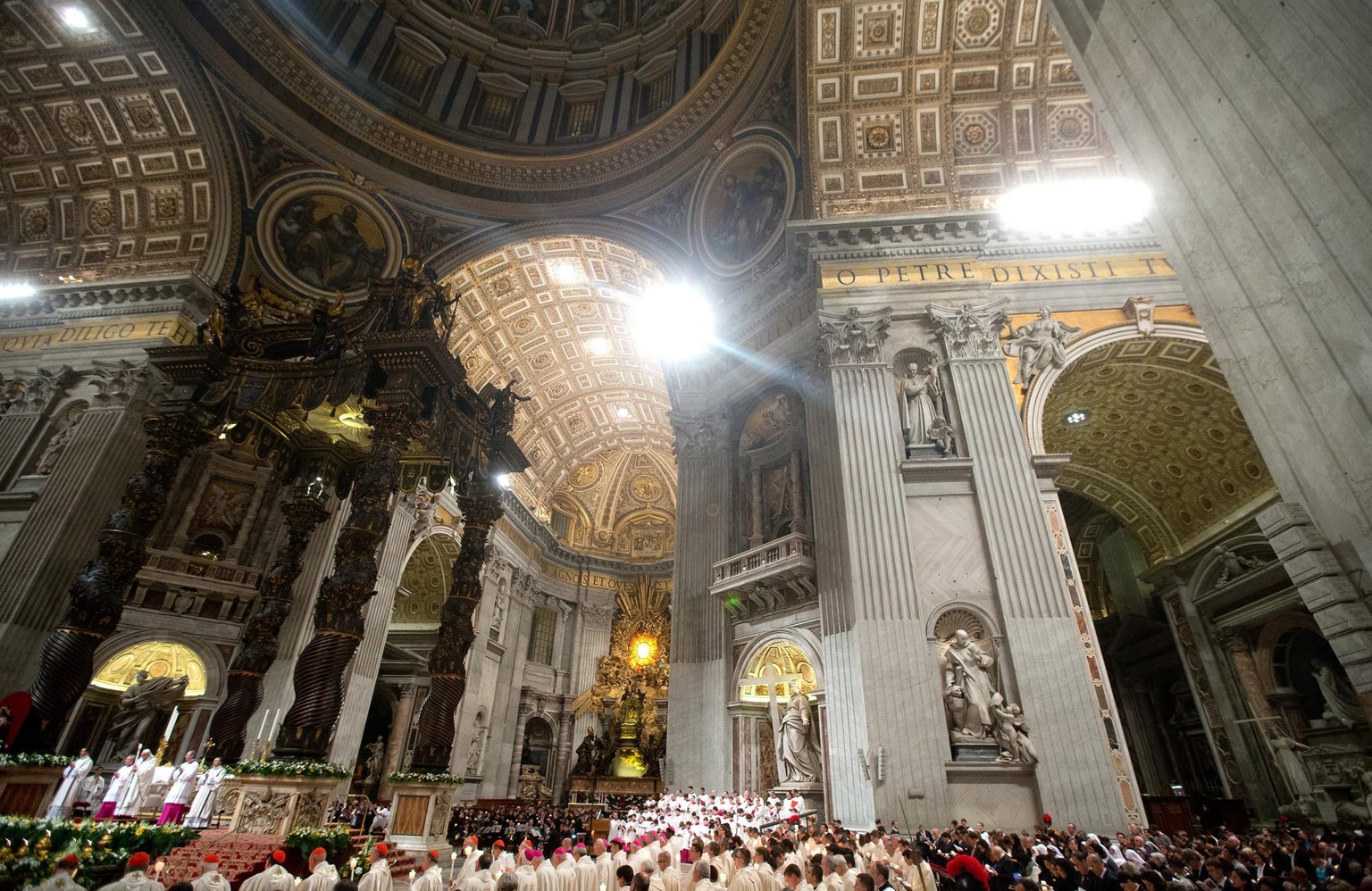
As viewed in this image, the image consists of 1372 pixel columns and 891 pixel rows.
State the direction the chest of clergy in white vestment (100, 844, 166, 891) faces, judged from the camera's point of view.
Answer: away from the camera

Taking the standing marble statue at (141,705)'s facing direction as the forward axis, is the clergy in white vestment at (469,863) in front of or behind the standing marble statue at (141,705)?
in front

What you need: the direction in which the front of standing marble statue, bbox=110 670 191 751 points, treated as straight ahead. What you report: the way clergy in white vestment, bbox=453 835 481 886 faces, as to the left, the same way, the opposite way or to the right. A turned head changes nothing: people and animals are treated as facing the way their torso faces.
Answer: the opposite way

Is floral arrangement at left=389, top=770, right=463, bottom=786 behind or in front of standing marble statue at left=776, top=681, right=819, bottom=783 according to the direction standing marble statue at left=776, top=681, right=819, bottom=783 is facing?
in front

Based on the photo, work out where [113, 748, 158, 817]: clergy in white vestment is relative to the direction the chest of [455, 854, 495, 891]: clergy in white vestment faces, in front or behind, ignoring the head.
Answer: in front

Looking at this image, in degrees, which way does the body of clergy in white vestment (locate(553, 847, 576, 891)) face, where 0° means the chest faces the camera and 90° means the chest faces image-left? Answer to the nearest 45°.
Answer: approximately 135°

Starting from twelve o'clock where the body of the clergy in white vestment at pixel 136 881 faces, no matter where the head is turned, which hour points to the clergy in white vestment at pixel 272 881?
the clergy in white vestment at pixel 272 881 is roughly at 2 o'clock from the clergy in white vestment at pixel 136 881.

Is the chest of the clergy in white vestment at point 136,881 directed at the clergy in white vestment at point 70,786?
yes

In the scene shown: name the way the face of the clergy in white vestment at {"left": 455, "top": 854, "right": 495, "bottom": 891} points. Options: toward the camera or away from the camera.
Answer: away from the camera

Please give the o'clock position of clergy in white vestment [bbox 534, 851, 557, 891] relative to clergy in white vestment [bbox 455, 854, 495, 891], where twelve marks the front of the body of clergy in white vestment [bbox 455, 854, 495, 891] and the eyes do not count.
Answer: clergy in white vestment [bbox 534, 851, 557, 891] is roughly at 3 o'clock from clergy in white vestment [bbox 455, 854, 495, 891].

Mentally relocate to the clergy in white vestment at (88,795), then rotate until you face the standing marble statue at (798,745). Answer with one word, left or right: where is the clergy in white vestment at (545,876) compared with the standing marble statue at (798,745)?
right
